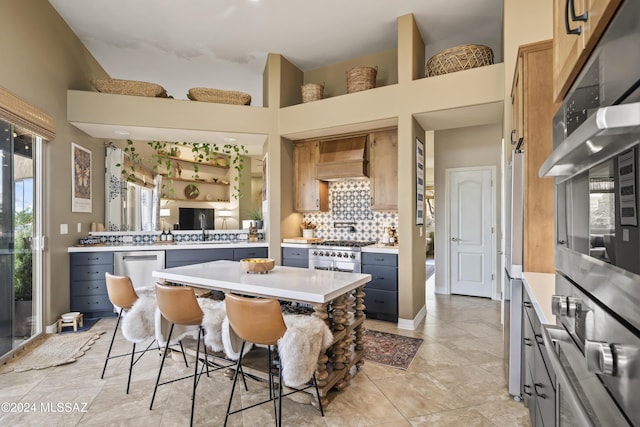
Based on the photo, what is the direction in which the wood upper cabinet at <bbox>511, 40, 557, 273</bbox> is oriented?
to the viewer's left

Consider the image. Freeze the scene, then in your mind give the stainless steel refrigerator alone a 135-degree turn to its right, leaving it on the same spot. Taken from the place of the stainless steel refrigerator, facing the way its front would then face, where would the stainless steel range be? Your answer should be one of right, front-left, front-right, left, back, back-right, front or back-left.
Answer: left

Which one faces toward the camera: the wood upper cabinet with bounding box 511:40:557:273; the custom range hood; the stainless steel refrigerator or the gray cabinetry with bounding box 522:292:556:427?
the custom range hood

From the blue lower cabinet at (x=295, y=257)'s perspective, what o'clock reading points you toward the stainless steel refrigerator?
The stainless steel refrigerator is roughly at 11 o'clock from the blue lower cabinet.

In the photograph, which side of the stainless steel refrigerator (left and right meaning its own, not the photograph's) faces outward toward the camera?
left

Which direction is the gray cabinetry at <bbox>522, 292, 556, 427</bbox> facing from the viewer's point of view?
to the viewer's left

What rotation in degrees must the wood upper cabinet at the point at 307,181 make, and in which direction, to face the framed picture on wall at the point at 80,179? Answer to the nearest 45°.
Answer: approximately 90° to its right

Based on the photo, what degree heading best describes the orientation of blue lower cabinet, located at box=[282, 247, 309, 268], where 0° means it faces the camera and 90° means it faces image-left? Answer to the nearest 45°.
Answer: approximately 0°

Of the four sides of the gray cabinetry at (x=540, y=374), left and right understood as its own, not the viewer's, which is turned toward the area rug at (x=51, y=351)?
front

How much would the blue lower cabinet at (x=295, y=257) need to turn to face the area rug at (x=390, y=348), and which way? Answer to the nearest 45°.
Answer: approximately 45° to its left

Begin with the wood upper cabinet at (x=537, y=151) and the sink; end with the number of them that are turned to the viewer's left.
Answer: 1

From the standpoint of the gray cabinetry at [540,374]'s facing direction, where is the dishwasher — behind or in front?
in front

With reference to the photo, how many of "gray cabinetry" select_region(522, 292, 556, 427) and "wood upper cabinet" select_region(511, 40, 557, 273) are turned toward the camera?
0
